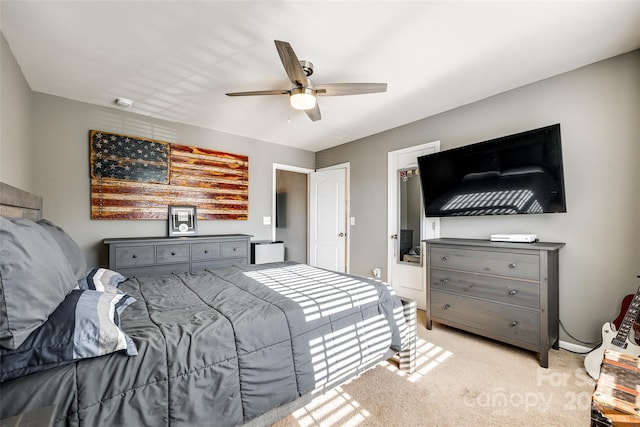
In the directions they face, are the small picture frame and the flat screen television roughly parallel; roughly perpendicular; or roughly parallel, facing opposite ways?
roughly perpendicular

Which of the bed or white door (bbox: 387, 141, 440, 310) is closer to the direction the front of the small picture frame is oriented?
the bed

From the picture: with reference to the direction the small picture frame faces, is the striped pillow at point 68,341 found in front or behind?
in front

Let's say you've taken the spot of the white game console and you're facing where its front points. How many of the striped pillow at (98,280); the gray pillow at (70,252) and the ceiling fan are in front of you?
3

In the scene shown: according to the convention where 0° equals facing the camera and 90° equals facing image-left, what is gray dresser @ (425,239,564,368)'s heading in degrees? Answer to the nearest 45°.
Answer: approximately 45°

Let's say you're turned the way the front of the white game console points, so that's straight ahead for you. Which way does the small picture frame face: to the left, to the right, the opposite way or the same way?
to the left

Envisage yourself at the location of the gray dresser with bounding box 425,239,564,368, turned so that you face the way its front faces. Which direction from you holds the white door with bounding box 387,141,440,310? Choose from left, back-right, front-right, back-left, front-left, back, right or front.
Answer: right

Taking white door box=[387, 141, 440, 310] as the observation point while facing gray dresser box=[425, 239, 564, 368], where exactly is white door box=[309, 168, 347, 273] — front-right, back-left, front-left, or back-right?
back-right

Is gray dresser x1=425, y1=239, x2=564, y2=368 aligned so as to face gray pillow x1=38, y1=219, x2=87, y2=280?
yes

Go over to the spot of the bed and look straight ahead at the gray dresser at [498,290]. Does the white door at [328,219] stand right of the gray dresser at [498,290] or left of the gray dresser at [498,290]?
left
